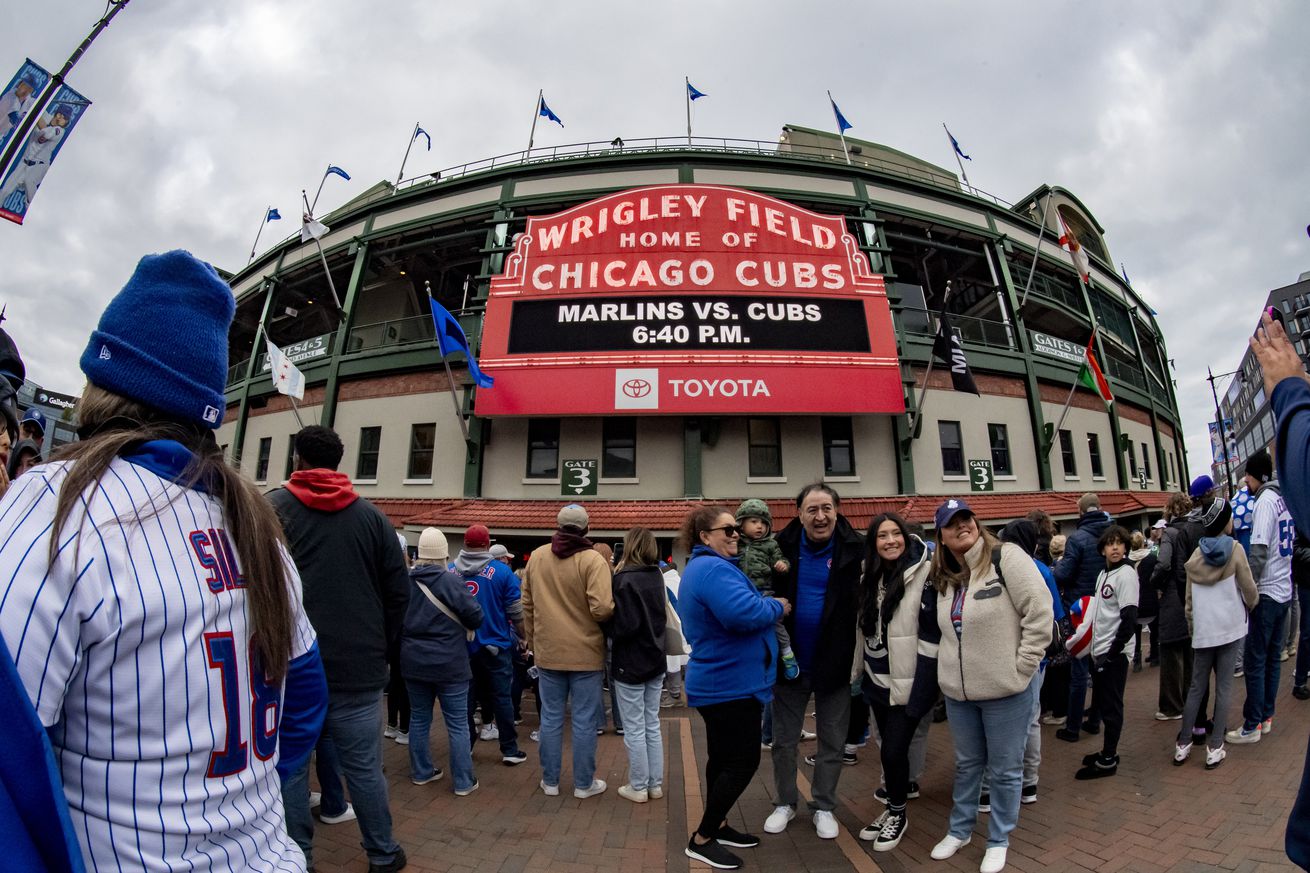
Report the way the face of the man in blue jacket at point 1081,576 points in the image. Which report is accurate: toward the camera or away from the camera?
away from the camera

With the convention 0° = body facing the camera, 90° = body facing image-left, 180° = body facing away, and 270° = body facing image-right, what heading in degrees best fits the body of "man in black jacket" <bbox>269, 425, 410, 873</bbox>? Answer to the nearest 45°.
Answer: approximately 180°

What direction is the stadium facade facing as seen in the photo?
toward the camera

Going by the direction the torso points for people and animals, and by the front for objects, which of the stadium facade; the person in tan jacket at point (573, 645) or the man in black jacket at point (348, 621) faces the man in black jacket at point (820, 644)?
the stadium facade

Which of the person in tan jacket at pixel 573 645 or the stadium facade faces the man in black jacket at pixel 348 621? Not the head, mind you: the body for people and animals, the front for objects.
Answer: the stadium facade

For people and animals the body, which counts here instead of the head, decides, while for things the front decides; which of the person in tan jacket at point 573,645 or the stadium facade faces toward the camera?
the stadium facade

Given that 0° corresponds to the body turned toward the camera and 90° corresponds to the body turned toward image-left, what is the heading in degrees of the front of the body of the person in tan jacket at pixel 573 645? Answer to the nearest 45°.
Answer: approximately 180°

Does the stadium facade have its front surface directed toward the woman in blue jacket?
yes

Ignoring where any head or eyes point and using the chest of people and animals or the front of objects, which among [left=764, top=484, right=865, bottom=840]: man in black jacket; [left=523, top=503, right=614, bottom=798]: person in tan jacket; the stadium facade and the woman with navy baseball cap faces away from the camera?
the person in tan jacket

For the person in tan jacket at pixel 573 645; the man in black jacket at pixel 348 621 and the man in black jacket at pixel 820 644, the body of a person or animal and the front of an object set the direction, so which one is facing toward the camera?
the man in black jacket at pixel 820 644
